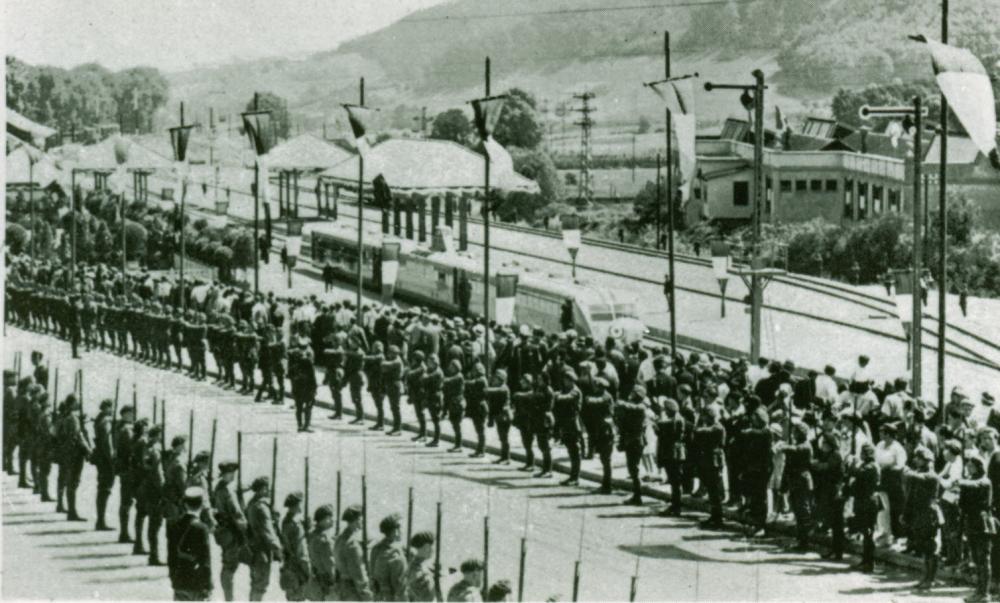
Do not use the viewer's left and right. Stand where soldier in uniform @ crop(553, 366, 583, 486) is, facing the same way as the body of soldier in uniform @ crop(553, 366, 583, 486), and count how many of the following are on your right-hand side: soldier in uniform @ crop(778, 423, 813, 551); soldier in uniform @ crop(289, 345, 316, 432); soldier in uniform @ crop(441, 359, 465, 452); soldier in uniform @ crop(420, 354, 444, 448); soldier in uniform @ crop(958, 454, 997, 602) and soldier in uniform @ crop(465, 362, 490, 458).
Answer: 4

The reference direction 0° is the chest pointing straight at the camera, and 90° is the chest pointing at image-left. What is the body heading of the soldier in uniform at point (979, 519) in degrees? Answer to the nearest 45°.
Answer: approximately 45°

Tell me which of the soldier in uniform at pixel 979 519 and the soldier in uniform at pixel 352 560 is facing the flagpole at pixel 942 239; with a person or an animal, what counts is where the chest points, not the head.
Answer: the soldier in uniform at pixel 352 560

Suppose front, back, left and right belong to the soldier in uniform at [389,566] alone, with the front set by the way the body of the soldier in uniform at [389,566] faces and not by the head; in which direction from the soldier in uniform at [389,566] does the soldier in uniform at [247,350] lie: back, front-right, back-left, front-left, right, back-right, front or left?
front-left

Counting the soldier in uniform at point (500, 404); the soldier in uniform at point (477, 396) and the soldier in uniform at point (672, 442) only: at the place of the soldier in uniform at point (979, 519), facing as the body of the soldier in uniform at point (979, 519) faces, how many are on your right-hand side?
3

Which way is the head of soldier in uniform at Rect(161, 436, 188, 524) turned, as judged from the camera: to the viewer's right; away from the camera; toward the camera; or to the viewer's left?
to the viewer's right

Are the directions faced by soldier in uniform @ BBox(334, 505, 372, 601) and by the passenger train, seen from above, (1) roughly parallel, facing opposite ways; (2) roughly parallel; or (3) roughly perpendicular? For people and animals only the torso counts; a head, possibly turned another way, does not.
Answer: roughly perpendicular

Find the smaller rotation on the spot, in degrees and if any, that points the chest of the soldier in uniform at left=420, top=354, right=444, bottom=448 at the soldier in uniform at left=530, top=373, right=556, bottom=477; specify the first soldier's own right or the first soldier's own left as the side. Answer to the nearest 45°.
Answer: approximately 90° to the first soldier's own left

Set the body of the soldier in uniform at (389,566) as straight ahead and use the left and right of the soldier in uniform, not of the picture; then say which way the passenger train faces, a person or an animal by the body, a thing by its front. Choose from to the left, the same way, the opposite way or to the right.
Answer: to the right

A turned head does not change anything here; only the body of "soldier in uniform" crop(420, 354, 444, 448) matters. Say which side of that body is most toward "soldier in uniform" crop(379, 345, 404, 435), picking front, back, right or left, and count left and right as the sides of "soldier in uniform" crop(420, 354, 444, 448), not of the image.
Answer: right

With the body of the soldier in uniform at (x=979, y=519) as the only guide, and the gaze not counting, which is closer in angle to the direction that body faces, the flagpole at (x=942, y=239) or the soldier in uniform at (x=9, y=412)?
the soldier in uniform

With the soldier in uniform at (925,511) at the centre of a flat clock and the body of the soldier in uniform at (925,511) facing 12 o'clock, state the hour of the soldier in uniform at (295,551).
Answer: the soldier in uniform at (295,551) is roughly at 12 o'clock from the soldier in uniform at (925,511).

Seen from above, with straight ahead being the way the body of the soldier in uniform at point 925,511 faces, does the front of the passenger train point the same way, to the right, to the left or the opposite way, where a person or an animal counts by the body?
to the left

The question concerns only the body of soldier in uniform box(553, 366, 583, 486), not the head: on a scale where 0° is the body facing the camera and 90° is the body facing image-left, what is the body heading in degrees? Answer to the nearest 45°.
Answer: approximately 45°

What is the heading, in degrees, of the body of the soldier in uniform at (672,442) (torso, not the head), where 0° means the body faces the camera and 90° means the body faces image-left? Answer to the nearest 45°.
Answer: approximately 45°
